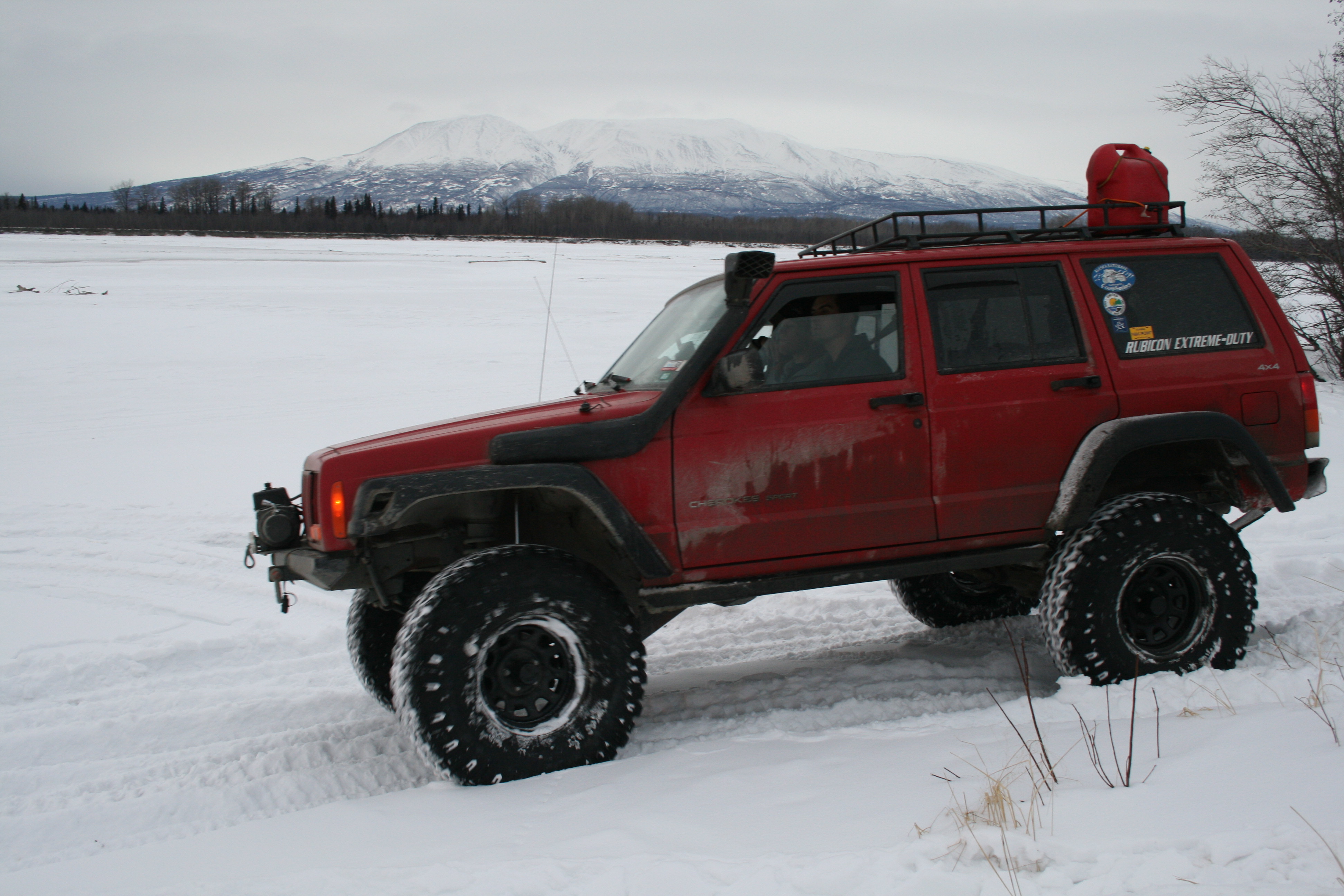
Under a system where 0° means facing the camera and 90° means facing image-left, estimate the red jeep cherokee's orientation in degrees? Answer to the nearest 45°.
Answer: approximately 90°
